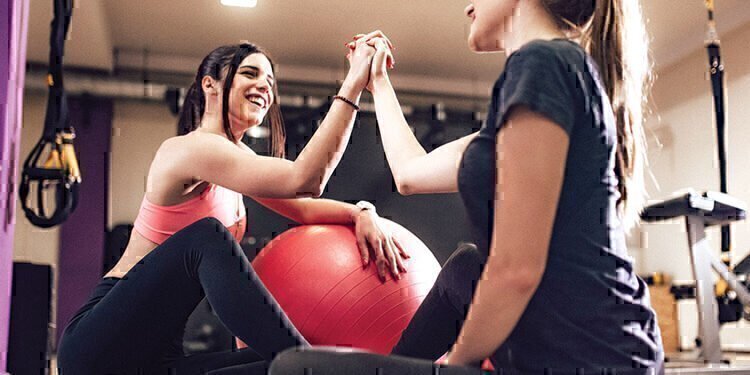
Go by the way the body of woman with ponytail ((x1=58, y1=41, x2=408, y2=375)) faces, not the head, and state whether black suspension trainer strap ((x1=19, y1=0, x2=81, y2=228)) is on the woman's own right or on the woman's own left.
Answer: on the woman's own left

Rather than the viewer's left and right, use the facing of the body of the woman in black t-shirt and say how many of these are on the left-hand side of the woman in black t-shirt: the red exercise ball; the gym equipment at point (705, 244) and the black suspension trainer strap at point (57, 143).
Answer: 0

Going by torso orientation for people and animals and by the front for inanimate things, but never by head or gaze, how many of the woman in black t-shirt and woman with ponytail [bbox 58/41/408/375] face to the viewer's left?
1

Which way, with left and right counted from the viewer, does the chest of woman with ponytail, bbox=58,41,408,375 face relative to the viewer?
facing to the right of the viewer

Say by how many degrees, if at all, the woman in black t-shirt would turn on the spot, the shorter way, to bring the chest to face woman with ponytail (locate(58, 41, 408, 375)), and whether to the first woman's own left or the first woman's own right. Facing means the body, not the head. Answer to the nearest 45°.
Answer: approximately 45° to the first woman's own right

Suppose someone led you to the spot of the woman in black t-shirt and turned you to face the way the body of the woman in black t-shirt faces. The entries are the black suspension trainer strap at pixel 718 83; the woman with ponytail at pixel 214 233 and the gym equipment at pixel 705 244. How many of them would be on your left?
0

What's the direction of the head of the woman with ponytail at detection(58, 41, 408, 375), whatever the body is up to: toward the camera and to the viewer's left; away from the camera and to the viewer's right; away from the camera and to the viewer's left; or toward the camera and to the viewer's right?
toward the camera and to the viewer's right

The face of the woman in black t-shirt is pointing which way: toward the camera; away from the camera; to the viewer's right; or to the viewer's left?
to the viewer's left

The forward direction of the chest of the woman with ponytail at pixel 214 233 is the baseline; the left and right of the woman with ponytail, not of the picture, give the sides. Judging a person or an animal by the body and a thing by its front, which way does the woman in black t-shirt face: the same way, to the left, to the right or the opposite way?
the opposite way

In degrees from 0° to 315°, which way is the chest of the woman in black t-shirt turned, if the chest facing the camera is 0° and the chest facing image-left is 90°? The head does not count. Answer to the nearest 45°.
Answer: approximately 90°

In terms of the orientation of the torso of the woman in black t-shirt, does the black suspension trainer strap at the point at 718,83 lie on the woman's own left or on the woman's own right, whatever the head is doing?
on the woman's own right
